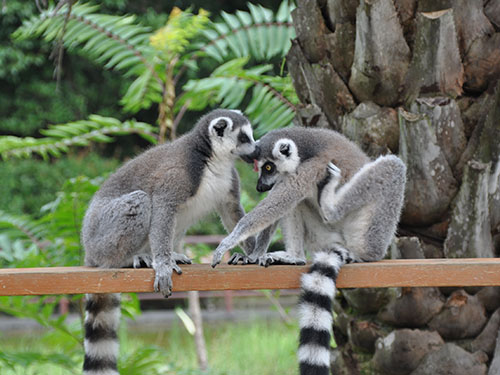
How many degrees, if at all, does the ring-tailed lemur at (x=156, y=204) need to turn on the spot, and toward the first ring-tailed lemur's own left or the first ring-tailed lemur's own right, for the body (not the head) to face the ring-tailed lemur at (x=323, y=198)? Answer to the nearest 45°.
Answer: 0° — it already faces it

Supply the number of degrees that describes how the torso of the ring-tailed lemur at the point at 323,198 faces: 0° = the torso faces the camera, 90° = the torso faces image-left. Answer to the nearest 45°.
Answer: approximately 90°

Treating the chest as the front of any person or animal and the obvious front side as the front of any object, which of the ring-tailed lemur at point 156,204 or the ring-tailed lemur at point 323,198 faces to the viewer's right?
the ring-tailed lemur at point 156,204

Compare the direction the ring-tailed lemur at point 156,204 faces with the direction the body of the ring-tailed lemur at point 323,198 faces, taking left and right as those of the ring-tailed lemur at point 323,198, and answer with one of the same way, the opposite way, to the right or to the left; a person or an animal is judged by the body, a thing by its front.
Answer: the opposite way

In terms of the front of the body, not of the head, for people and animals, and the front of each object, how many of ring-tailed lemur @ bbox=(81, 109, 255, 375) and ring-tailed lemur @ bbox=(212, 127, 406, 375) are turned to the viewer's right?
1

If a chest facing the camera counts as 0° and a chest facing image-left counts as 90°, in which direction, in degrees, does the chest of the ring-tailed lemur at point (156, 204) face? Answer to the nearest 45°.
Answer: approximately 270°

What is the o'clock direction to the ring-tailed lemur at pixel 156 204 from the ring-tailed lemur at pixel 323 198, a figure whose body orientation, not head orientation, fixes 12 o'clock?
the ring-tailed lemur at pixel 156 204 is roughly at 12 o'clock from the ring-tailed lemur at pixel 323 198.
